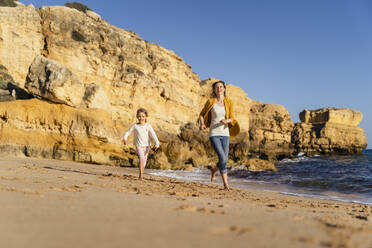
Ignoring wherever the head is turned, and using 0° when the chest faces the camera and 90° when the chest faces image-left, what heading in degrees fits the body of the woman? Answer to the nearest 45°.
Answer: approximately 0°

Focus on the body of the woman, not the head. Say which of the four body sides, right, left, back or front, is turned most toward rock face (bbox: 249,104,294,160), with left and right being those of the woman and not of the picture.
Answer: back

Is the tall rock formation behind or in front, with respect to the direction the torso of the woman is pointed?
behind
